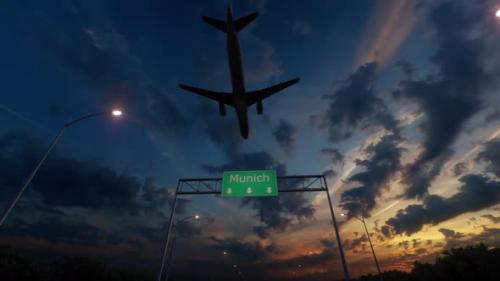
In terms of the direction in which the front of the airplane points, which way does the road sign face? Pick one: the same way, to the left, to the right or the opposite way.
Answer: the opposite way

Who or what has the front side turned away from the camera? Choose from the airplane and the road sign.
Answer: the airplane

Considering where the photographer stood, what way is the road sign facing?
facing the viewer

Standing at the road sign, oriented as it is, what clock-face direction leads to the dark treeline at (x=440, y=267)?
The dark treeline is roughly at 8 o'clock from the road sign.

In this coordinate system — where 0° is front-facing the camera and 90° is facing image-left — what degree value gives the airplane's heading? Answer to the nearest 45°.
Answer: approximately 180°

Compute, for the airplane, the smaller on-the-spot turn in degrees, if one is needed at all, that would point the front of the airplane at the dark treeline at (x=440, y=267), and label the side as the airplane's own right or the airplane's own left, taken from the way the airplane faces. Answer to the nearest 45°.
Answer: approximately 45° to the airplane's own right

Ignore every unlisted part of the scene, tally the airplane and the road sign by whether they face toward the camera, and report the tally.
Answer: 1

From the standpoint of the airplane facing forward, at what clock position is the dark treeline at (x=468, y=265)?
The dark treeline is roughly at 2 o'clock from the airplane.
